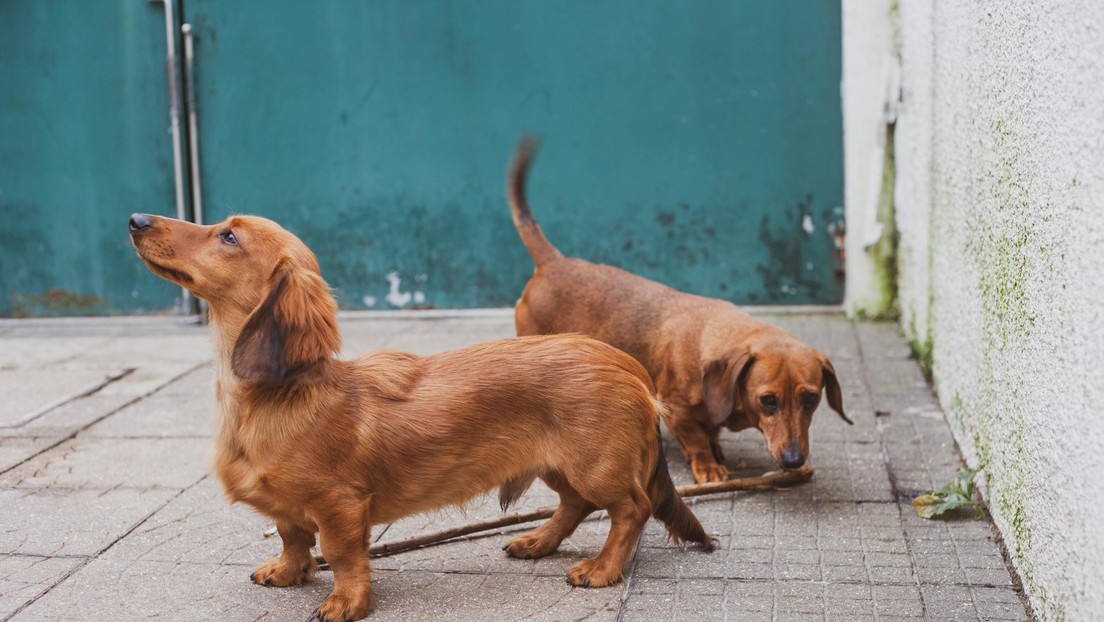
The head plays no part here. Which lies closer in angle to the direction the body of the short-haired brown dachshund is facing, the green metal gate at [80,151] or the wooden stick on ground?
the wooden stick on ground

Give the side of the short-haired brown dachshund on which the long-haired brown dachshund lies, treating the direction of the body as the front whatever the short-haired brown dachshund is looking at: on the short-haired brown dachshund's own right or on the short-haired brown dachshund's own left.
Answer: on the short-haired brown dachshund's own right

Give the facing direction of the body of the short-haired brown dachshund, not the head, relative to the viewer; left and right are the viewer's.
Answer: facing the viewer and to the right of the viewer

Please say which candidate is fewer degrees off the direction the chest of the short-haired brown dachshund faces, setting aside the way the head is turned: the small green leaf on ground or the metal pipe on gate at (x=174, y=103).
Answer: the small green leaf on ground

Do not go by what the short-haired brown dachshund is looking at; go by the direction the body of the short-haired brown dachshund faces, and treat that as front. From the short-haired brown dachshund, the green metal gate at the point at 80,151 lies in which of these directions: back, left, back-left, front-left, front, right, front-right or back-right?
back

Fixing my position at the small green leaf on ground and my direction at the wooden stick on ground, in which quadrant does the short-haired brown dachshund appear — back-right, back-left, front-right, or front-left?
front-right

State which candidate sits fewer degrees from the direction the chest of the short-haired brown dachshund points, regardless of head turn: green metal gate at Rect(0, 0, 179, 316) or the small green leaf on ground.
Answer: the small green leaf on ground

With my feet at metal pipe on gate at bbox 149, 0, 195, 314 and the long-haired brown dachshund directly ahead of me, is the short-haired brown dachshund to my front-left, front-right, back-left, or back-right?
front-left

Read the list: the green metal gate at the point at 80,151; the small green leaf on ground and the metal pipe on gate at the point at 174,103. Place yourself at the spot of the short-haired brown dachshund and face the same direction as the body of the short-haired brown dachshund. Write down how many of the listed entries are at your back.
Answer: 2

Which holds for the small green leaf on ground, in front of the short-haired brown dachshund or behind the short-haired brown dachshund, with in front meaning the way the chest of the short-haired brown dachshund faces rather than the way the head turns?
in front

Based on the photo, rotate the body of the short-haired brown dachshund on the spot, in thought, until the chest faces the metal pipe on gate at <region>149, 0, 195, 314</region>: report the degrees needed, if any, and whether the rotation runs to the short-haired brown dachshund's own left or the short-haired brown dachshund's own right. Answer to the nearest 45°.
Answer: approximately 180°
